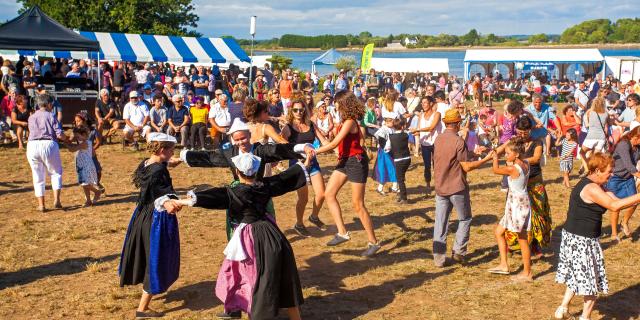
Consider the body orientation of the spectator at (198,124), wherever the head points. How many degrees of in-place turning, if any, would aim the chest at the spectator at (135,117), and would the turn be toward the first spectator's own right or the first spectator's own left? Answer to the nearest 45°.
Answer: approximately 90° to the first spectator's own right

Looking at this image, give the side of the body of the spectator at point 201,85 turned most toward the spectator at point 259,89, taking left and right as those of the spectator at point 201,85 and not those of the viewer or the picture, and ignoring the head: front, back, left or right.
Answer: left

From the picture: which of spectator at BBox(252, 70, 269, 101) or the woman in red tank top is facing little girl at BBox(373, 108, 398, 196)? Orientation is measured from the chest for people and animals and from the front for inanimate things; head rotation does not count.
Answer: the spectator

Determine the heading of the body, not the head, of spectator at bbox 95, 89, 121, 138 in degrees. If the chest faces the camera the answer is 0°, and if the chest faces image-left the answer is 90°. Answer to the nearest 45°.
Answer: approximately 0°

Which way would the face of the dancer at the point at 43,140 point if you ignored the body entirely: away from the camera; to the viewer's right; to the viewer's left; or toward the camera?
away from the camera

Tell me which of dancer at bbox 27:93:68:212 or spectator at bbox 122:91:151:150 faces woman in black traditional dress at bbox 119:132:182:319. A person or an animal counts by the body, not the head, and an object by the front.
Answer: spectator at bbox 122:91:151:150

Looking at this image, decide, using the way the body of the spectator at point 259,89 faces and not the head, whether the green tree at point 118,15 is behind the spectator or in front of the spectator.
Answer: behind

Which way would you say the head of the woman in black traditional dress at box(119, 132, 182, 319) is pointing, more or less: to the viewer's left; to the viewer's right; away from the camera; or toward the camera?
to the viewer's right

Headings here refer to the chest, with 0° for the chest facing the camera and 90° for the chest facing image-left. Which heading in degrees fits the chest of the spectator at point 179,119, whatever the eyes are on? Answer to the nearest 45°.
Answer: approximately 0°

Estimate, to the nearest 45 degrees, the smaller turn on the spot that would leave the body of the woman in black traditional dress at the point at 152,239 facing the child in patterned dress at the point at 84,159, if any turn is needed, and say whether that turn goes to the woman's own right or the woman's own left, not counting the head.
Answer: approximately 90° to the woman's own left
